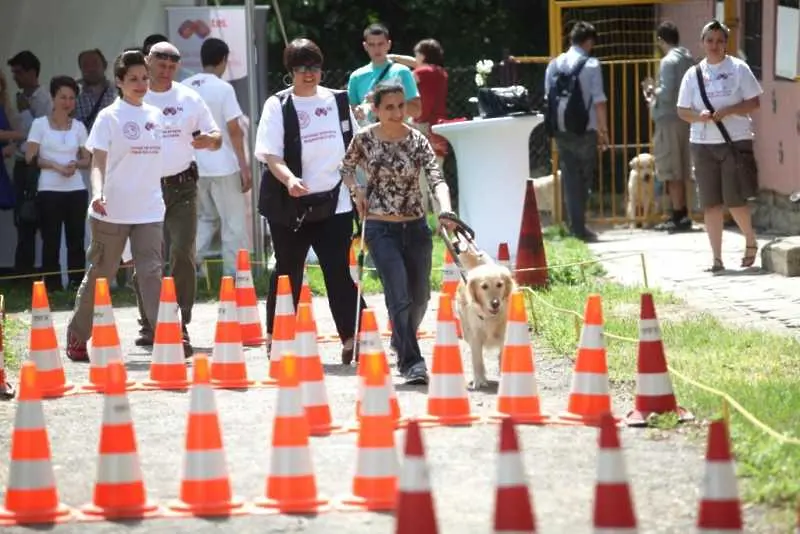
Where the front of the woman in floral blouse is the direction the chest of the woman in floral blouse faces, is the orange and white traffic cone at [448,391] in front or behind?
in front

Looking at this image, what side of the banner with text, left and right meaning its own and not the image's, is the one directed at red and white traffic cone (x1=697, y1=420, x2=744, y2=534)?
front

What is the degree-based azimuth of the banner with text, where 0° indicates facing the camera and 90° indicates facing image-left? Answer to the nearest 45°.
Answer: approximately 0°

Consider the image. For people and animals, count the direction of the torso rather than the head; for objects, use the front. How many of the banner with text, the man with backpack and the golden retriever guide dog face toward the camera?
2

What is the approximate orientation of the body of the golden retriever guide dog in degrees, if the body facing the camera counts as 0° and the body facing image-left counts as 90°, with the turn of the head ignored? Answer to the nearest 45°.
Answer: approximately 0°

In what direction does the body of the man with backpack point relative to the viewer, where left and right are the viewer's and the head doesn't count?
facing away from the viewer and to the right of the viewer

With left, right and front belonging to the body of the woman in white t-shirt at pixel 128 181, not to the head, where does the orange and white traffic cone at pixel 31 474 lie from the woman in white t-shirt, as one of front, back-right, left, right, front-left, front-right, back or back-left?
front-right

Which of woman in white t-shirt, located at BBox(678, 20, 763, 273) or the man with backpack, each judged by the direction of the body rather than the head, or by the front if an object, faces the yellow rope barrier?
the woman in white t-shirt
